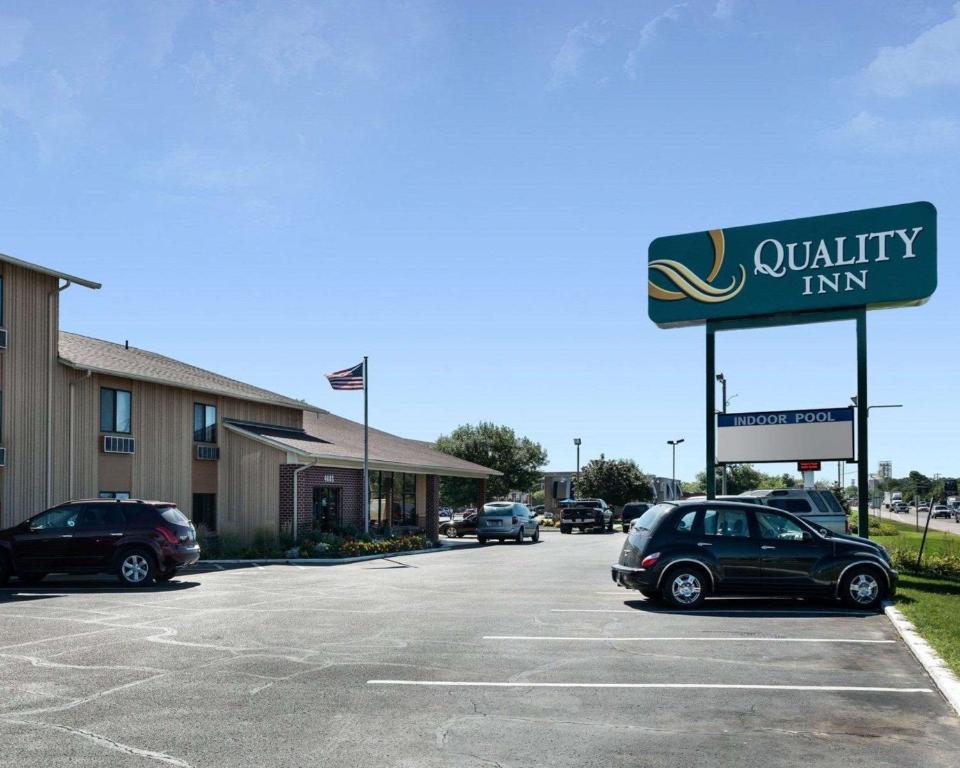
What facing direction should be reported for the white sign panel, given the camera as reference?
facing the viewer

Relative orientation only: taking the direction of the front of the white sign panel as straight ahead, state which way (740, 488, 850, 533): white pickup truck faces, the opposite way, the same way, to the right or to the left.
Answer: to the right

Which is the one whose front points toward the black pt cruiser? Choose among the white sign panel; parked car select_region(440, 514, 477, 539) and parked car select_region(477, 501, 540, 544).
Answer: the white sign panel

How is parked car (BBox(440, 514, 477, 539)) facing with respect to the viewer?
to the viewer's left

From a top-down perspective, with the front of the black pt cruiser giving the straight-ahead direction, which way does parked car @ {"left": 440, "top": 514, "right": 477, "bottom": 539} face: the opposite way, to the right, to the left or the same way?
the opposite way

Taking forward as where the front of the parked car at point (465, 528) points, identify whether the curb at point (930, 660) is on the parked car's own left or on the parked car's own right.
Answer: on the parked car's own left

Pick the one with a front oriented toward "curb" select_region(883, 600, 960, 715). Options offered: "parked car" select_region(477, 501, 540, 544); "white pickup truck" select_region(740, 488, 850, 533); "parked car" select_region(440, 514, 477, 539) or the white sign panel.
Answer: the white sign panel

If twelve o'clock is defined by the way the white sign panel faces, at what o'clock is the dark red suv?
The dark red suv is roughly at 2 o'clock from the white sign panel.

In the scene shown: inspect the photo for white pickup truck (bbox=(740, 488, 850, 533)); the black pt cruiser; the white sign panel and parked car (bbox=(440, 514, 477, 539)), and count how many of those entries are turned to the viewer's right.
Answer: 1

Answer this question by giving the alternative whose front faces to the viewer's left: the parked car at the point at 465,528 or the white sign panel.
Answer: the parked car

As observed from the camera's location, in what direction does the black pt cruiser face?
facing to the right of the viewer

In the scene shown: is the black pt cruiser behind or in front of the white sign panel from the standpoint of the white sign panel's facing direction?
in front

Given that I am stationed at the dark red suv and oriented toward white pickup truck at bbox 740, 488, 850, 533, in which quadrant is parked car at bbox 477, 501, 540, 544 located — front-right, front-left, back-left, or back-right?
front-left

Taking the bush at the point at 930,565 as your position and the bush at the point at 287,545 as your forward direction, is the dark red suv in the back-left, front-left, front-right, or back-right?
front-left
